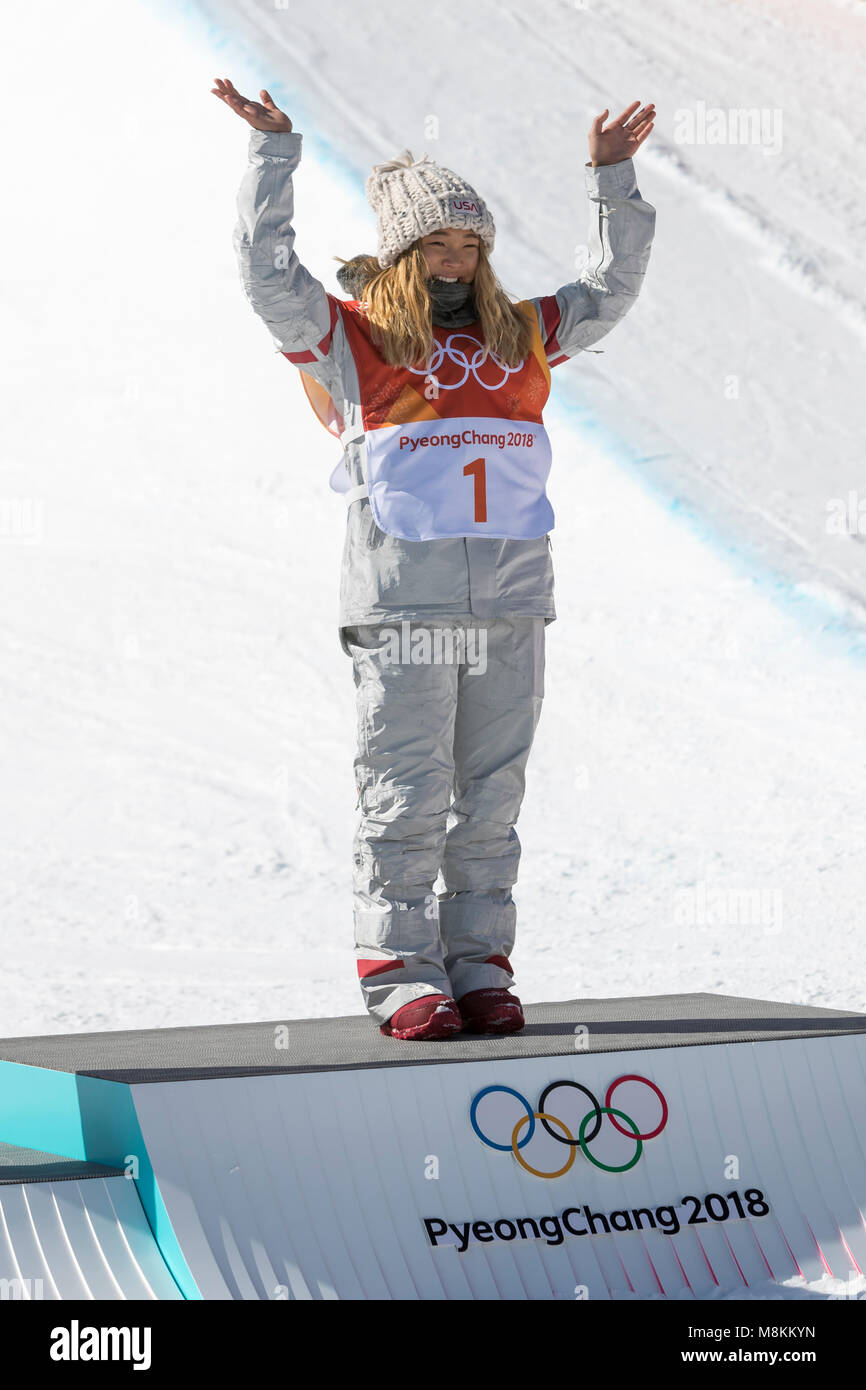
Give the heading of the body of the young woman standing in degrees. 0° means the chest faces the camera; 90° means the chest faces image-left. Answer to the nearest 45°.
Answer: approximately 315°
